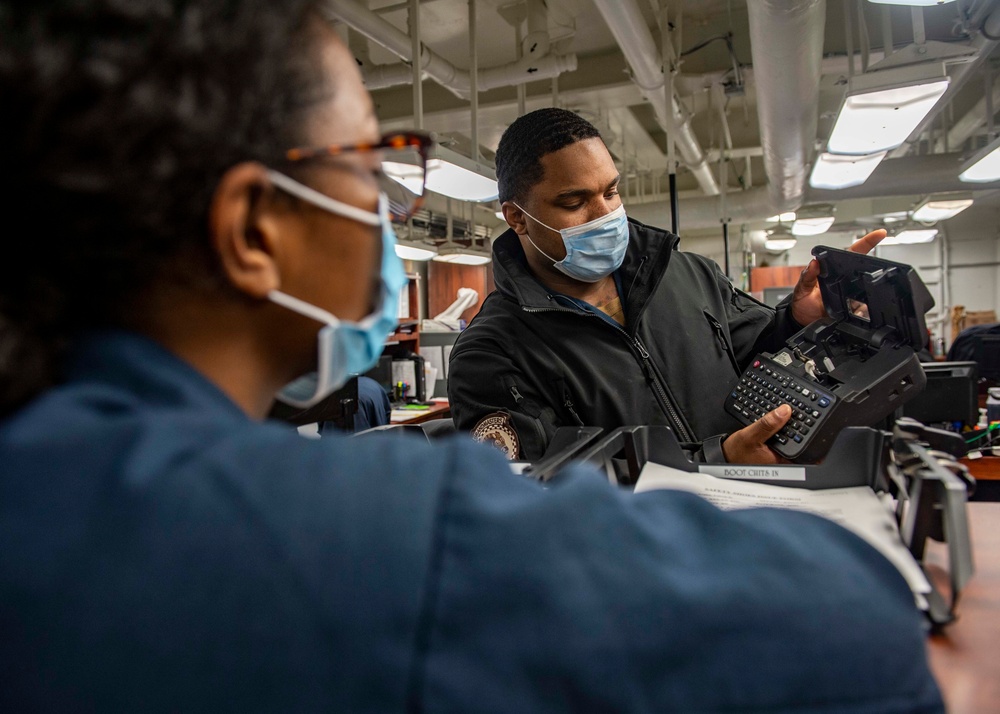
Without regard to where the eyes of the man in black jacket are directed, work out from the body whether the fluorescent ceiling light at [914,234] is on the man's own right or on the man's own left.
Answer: on the man's own left

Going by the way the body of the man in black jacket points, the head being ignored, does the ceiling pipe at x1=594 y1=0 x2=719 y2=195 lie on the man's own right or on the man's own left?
on the man's own left

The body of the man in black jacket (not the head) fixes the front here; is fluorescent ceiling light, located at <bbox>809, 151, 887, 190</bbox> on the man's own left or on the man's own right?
on the man's own left

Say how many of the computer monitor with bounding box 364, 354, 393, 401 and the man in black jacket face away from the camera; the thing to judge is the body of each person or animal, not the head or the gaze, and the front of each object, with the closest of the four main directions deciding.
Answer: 0

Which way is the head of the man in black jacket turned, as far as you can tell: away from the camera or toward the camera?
toward the camera

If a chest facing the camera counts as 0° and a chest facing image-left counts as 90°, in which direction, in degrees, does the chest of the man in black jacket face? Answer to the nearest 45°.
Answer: approximately 315°
